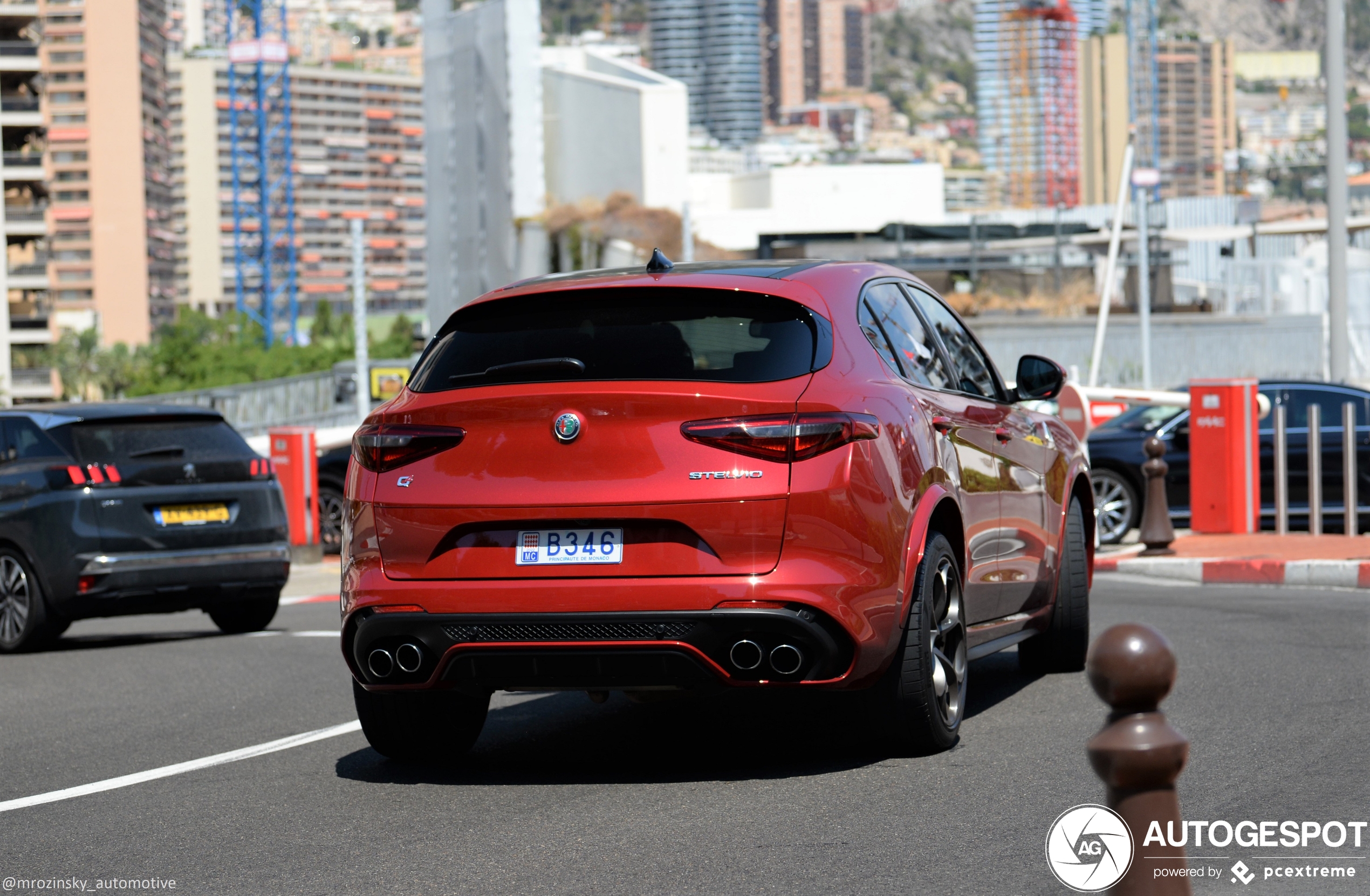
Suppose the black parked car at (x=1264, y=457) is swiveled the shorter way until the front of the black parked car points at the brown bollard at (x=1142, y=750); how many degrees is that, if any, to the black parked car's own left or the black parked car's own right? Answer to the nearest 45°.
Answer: approximately 90° to the black parked car's own left

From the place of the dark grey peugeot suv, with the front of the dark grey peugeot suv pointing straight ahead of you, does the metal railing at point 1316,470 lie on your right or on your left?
on your right

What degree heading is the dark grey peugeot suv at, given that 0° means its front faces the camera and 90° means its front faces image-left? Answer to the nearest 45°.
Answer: approximately 135°

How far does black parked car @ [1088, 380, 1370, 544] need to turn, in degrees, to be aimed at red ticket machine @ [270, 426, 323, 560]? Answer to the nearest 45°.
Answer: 0° — it already faces it

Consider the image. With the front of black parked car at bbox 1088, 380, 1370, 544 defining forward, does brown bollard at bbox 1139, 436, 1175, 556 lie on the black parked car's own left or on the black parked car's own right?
on the black parked car's own left

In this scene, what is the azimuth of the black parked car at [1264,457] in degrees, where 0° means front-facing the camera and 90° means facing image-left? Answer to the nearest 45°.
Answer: approximately 90°

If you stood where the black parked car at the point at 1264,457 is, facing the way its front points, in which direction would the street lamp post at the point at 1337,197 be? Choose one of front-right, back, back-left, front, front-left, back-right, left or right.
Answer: right
